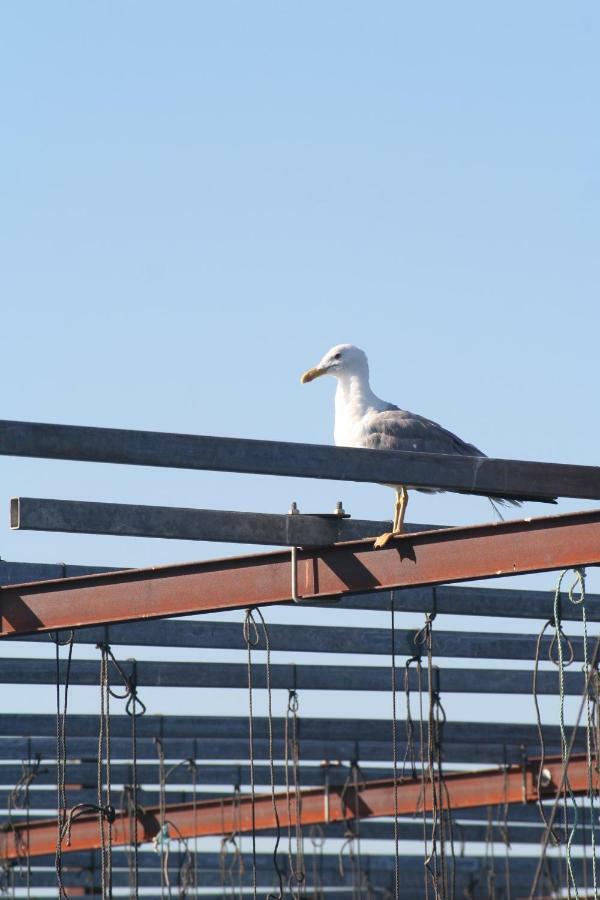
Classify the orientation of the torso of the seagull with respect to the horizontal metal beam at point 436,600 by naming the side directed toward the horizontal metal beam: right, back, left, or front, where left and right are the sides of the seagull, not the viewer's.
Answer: right

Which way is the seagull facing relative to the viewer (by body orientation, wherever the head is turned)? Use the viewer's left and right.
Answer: facing to the left of the viewer

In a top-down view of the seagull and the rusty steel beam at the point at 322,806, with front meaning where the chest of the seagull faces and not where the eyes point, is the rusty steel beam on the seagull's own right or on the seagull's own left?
on the seagull's own right

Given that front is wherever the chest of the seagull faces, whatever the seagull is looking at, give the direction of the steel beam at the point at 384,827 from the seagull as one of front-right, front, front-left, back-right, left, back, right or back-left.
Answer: right

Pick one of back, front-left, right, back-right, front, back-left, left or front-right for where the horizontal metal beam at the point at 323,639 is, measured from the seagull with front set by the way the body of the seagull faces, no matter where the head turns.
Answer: right

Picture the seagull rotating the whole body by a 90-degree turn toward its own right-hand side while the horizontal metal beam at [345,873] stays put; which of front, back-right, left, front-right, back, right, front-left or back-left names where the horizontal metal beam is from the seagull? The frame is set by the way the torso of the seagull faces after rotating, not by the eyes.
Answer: front
